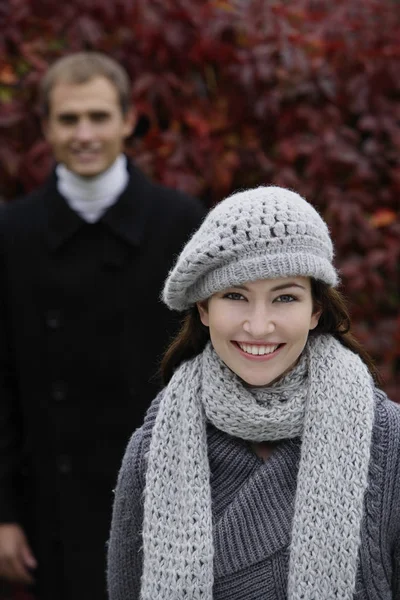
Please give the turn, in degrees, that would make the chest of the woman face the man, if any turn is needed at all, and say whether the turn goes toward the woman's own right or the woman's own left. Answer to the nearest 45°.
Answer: approximately 135° to the woman's own right

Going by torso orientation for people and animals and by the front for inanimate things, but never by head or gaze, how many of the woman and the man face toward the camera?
2

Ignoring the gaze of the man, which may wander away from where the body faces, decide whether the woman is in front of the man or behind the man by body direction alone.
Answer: in front

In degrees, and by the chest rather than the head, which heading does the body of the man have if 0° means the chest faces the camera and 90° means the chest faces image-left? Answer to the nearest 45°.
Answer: approximately 0°
